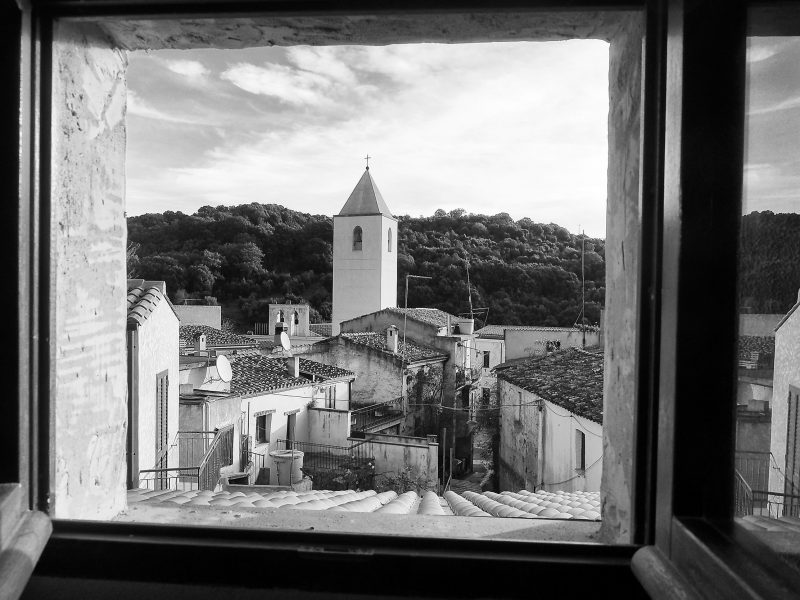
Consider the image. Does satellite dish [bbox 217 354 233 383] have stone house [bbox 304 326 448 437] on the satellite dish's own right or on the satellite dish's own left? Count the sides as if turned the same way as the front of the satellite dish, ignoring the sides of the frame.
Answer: on the satellite dish's own left

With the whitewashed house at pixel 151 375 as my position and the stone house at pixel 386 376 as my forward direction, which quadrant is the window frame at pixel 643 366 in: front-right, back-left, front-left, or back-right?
back-right

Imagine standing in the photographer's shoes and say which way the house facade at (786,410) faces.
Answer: facing the viewer and to the left of the viewer

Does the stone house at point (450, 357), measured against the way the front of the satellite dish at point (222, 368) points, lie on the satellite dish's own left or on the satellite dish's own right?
on the satellite dish's own left

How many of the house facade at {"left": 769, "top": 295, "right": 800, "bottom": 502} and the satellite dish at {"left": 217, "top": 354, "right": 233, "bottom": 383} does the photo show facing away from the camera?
0

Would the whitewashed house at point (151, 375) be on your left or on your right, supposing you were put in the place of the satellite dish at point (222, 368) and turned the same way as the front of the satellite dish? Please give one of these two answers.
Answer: on your right
